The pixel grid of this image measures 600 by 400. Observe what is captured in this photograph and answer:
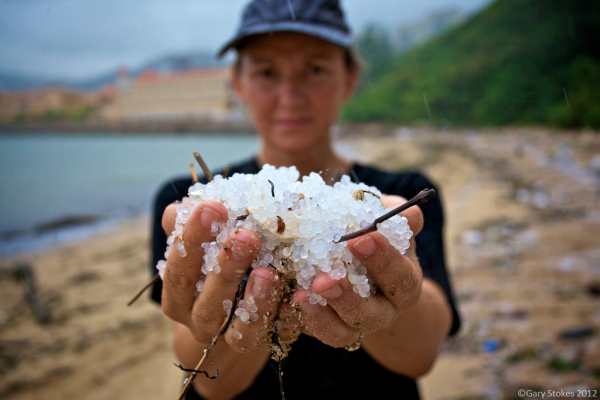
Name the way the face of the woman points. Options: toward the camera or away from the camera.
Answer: toward the camera

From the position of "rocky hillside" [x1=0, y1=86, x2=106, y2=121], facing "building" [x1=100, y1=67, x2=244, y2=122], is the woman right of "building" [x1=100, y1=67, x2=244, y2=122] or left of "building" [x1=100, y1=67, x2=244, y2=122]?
right

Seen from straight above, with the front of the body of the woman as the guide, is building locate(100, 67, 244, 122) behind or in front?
behind

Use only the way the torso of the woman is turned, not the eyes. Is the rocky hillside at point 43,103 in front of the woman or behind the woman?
behind

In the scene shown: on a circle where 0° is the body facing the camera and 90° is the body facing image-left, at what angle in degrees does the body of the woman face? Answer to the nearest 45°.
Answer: approximately 0°
